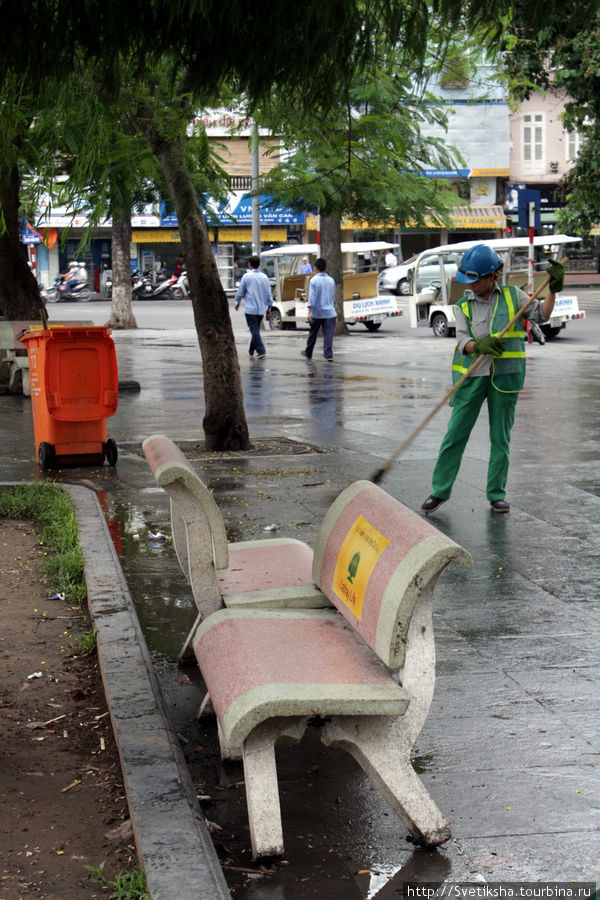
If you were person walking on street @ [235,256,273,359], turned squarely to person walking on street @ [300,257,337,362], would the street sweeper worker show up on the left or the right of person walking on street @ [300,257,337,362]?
right

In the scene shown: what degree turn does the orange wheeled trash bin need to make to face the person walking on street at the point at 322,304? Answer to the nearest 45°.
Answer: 0° — it already faces them

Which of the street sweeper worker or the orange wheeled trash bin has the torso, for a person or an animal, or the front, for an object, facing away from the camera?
the orange wheeled trash bin

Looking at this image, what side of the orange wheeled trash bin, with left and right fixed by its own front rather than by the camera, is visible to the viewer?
back

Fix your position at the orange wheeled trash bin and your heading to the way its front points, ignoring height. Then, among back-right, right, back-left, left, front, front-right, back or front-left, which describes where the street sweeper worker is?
back-right

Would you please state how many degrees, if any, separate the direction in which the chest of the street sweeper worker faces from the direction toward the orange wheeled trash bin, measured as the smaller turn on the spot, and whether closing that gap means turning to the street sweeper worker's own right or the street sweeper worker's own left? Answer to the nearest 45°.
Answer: approximately 90° to the street sweeper worker's own right

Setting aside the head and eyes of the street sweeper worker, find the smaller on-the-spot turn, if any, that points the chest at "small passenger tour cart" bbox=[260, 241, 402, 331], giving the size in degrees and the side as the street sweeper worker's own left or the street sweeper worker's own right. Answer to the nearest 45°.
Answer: approximately 135° to the street sweeper worker's own right

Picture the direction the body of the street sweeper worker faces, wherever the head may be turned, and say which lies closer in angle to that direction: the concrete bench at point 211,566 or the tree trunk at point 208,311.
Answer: the concrete bench

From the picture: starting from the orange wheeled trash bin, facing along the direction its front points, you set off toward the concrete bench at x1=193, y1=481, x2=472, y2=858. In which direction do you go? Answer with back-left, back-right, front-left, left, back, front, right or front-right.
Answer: back
